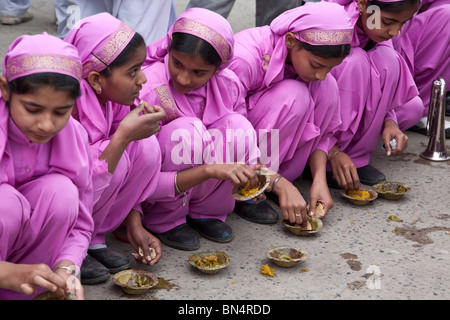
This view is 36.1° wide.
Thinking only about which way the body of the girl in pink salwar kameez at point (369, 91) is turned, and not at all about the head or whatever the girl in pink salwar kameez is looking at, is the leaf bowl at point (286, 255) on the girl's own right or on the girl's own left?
on the girl's own right

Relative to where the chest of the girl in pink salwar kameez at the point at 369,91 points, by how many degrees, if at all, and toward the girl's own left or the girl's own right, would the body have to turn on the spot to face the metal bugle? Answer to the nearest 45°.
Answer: approximately 90° to the girl's own left

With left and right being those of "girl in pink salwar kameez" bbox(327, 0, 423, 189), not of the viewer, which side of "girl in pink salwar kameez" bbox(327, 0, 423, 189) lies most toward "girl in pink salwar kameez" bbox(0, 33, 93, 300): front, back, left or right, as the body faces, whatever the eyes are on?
right

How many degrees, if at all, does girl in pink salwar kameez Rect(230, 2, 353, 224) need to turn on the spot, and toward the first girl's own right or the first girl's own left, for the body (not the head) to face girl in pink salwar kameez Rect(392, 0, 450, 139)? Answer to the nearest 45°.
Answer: approximately 90° to the first girl's own left

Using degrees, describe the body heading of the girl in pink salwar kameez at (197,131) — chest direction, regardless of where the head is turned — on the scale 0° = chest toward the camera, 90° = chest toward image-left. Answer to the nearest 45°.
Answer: approximately 315°

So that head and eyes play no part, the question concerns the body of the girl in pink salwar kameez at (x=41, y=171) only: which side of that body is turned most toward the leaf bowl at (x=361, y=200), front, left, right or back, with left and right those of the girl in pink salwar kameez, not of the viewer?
left

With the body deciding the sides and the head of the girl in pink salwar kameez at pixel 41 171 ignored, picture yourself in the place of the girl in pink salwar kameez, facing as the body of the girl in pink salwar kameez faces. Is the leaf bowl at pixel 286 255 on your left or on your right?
on your left

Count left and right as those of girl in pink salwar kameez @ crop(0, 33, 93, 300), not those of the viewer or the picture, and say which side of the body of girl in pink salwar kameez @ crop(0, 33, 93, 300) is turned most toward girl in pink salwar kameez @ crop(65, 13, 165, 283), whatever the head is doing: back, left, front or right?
left

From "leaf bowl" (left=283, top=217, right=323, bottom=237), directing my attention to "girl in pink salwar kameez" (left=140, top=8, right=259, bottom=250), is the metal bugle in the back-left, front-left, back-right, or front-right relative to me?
back-right

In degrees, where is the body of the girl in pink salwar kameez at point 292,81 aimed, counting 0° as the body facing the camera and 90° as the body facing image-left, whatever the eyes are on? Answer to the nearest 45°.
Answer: approximately 315°
